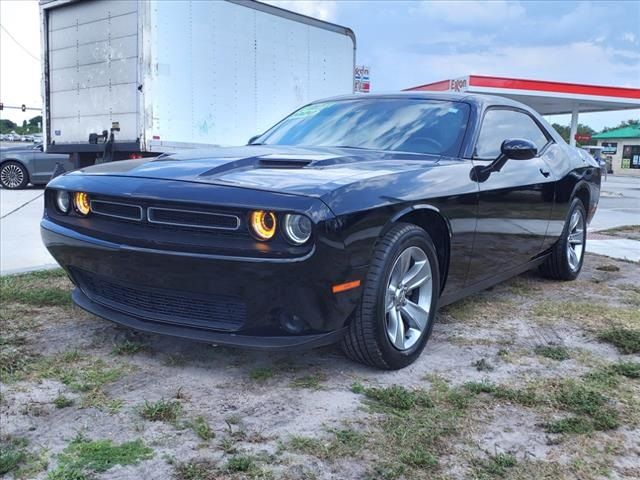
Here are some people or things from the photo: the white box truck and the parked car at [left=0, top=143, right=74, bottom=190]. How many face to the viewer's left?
1

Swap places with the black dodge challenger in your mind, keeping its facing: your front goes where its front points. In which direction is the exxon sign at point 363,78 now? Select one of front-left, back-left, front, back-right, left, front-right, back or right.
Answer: back-right

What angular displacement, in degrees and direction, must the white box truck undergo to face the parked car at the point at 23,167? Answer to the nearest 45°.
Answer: approximately 90° to its left

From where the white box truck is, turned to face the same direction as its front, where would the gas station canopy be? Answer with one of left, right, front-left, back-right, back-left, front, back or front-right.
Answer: front

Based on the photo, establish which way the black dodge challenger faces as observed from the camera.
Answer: facing the viewer and to the left of the viewer

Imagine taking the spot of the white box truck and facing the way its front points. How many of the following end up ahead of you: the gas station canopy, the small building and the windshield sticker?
2

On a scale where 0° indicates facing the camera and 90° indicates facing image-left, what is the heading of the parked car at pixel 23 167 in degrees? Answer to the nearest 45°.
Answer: approximately 90°

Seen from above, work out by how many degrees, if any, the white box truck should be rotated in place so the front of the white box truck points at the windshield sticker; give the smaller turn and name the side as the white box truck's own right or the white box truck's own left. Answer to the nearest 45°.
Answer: approximately 135° to the white box truck's own right

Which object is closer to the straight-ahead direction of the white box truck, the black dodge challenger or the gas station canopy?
the gas station canopy

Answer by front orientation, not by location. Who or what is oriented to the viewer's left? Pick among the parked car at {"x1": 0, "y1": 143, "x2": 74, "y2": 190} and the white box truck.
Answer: the parked car

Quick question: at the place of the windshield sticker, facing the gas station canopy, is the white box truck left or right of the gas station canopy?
left

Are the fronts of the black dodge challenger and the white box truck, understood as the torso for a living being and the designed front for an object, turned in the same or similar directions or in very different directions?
very different directions

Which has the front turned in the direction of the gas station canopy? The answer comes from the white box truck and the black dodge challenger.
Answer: the white box truck
